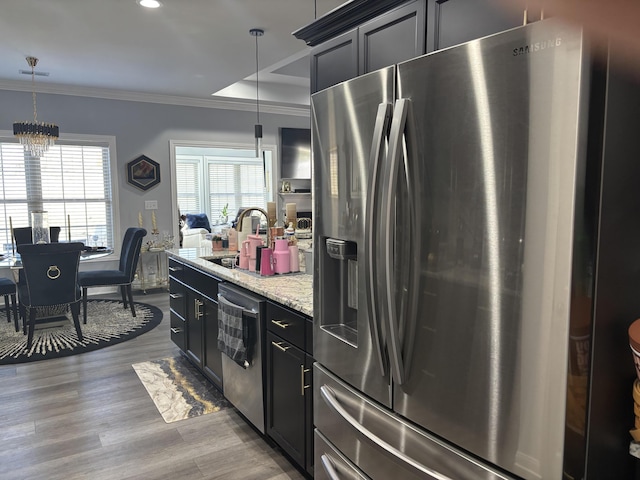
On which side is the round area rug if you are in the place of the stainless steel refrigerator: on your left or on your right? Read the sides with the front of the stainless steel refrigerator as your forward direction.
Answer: on your right

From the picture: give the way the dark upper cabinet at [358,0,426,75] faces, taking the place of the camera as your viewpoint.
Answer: facing the viewer and to the left of the viewer

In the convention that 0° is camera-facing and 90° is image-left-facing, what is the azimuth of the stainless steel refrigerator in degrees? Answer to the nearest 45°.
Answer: approximately 45°

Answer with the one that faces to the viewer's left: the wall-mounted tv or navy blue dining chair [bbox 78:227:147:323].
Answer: the navy blue dining chair

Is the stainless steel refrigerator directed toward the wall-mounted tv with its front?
no

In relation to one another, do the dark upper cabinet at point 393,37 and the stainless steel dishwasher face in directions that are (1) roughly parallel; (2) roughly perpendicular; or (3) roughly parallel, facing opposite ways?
roughly parallel

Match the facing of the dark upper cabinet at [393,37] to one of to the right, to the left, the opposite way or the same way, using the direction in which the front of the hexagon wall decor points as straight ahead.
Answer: to the right

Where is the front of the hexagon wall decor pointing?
toward the camera

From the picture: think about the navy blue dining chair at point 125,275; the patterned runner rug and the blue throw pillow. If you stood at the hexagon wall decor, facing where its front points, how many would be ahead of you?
2

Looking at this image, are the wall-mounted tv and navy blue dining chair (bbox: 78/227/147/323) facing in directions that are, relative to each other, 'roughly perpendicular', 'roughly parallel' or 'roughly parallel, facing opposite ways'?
roughly perpendicular

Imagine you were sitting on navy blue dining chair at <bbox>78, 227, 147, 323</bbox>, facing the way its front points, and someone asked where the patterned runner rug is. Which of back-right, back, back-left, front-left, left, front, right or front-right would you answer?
left

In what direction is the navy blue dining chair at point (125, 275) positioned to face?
to the viewer's left
